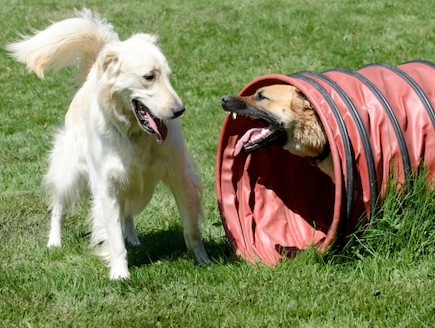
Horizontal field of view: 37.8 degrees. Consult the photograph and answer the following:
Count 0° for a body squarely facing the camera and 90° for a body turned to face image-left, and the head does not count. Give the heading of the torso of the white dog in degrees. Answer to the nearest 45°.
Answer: approximately 315°

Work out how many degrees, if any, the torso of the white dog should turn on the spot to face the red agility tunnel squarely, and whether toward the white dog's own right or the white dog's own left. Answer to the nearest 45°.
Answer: approximately 45° to the white dog's own left
